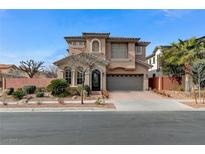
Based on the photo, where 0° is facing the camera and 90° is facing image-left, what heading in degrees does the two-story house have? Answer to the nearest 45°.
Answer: approximately 0°

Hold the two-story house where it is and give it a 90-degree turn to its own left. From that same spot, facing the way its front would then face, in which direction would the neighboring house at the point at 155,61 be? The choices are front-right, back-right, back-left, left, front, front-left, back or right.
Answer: front-left

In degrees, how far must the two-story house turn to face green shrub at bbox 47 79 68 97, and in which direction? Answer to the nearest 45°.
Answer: approximately 45° to its right

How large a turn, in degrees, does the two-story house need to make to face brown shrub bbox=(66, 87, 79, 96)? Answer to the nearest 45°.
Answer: approximately 45° to its right

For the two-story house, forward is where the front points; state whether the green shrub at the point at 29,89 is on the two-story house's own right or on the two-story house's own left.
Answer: on the two-story house's own right
